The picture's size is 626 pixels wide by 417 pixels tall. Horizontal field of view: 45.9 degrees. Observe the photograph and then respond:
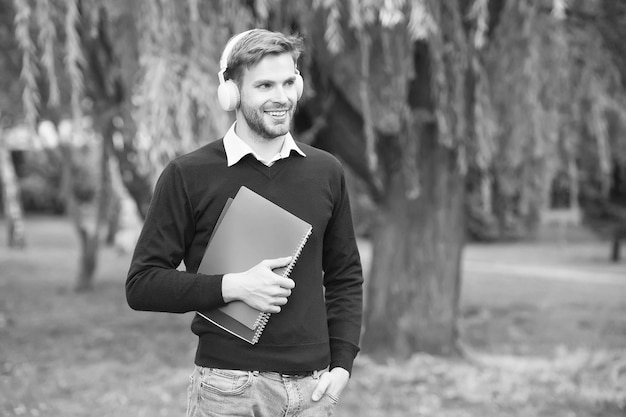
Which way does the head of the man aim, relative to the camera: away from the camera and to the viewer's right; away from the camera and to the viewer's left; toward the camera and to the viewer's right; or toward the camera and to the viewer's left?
toward the camera and to the viewer's right

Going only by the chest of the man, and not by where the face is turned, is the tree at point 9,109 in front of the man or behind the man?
behind

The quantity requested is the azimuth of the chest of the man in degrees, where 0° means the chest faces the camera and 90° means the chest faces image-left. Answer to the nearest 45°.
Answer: approximately 315°

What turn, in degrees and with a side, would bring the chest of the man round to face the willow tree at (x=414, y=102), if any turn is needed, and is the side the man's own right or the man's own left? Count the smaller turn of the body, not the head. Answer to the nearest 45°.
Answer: approximately 135° to the man's own left

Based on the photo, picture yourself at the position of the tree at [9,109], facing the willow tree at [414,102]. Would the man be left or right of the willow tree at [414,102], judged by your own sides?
right
